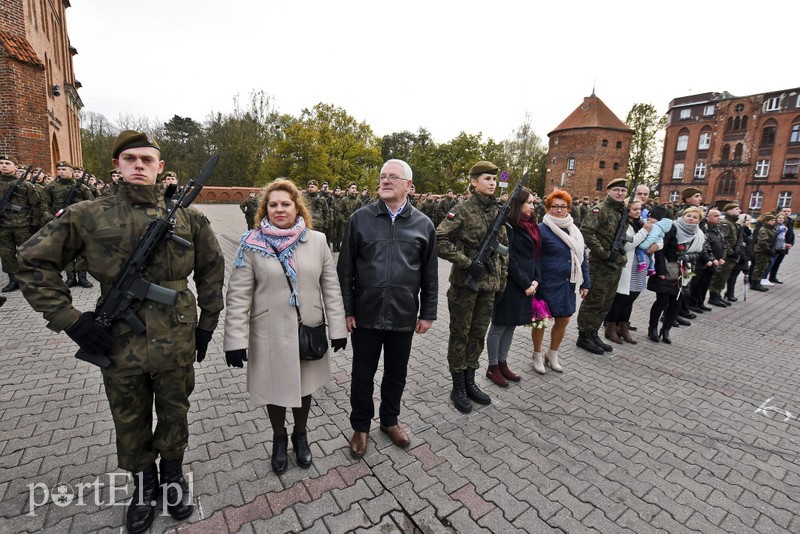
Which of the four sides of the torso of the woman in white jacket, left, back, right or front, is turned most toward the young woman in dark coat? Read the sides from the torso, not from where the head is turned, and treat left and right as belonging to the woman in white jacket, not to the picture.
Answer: right

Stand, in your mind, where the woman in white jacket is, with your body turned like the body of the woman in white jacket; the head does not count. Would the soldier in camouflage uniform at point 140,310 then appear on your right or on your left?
on your right

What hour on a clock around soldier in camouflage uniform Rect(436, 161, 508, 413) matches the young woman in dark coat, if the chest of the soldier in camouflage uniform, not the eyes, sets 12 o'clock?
The young woman in dark coat is roughly at 9 o'clock from the soldier in camouflage uniform.

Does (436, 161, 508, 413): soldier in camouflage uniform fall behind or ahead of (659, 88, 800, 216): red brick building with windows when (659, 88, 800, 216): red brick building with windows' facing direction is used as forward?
ahead

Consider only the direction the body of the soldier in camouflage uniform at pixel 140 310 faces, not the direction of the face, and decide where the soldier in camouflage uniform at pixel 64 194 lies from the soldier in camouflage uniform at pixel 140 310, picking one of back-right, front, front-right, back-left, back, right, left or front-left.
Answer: back

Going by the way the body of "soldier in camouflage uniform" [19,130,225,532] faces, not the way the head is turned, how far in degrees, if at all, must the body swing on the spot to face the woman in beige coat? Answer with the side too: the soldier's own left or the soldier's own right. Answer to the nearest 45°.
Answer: approximately 90° to the soldier's own left

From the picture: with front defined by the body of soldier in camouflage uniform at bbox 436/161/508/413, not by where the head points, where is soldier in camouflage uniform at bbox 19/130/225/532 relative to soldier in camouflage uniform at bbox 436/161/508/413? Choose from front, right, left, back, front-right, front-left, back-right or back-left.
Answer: right

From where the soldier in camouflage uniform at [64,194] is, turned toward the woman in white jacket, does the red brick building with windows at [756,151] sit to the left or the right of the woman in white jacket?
left

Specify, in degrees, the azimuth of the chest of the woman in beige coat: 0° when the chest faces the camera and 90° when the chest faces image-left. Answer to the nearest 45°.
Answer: approximately 0°

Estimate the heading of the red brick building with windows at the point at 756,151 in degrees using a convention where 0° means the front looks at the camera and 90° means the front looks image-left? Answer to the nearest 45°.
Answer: approximately 45°
